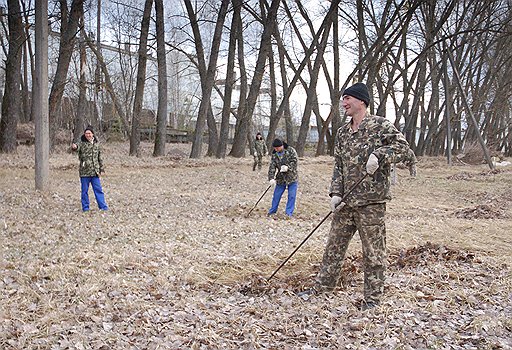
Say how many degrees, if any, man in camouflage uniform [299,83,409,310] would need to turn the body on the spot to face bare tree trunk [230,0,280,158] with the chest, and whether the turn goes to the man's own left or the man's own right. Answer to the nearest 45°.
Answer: approximately 135° to the man's own right

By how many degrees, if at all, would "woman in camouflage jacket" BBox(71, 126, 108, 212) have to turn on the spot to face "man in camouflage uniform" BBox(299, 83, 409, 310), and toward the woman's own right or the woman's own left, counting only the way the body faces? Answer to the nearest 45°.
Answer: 0° — they already face them

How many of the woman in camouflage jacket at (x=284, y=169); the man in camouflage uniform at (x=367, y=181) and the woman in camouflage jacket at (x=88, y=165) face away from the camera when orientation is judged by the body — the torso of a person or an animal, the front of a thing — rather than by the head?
0

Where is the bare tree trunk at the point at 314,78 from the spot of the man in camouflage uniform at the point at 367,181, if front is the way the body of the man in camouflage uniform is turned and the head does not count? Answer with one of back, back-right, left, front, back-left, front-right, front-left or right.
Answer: back-right

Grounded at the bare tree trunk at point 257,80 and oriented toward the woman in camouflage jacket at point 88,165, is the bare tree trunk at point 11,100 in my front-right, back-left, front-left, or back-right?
front-right

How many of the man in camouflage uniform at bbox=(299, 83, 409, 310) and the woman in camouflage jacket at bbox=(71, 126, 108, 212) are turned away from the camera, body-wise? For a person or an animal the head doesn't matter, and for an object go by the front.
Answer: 0

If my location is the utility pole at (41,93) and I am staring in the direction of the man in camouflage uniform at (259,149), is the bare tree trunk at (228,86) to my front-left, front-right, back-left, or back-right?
front-left

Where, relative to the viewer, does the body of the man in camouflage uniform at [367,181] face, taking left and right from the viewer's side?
facing the viewer and to the left of the viewer

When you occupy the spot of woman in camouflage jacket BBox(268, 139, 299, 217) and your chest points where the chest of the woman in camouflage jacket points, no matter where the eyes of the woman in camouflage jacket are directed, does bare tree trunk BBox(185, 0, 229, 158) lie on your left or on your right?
on your right

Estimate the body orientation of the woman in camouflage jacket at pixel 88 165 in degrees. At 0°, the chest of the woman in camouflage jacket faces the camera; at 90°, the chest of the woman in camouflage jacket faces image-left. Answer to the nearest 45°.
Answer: approximately 0°
